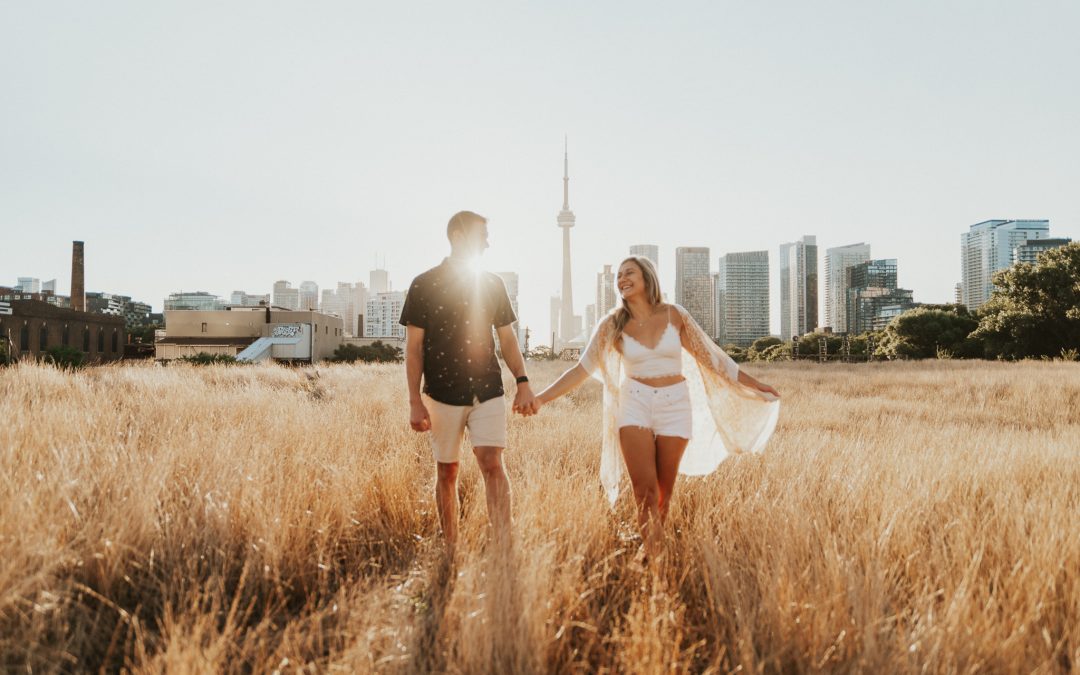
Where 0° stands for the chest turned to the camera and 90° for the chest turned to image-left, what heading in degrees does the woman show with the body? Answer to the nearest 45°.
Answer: approximately 0°

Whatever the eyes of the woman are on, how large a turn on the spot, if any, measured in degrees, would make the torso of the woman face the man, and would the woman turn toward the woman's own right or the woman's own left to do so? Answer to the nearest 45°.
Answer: approximately 45° to the woman's own right
